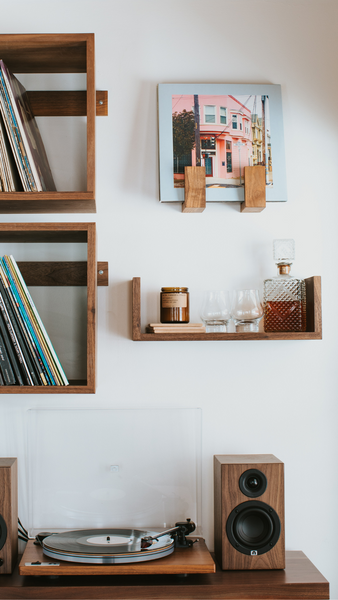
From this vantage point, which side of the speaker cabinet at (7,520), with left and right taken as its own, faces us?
front

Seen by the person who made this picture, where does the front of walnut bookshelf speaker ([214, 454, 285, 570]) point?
facing the viewer

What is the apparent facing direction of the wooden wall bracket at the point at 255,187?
toward the camera

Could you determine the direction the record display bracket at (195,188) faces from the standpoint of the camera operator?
facing the viewer

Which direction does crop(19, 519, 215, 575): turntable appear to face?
toward the camera
